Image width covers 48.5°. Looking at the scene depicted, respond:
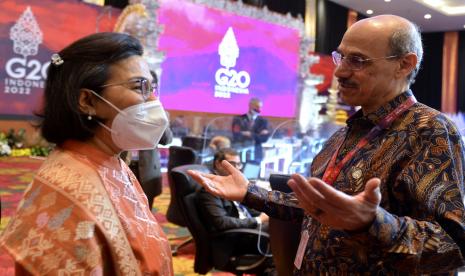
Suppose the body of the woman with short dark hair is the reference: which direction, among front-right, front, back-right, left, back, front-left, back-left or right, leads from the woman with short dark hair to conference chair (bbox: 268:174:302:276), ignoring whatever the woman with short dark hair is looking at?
front-left

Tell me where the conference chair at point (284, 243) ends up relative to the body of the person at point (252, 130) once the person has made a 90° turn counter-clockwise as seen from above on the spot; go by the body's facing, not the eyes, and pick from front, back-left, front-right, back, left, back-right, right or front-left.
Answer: right

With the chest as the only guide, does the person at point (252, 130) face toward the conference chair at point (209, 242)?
yes

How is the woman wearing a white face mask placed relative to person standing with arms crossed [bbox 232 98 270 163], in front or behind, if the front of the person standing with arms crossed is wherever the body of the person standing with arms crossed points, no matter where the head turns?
in front

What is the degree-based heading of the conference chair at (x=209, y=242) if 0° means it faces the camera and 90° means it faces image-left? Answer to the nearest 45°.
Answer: approximately 270°

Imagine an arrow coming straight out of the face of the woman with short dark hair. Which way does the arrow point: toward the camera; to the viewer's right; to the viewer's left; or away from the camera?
to the viewer's right

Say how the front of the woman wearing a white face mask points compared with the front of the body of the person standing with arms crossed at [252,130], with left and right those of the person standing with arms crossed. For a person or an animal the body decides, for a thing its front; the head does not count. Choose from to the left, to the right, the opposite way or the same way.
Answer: to the left

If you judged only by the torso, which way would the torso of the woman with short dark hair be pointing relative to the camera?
to the viewer's right

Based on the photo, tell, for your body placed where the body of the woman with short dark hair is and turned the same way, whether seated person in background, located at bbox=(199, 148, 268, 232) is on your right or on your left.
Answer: on your left

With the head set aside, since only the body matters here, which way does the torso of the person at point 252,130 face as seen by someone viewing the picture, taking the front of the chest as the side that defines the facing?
toward the camera

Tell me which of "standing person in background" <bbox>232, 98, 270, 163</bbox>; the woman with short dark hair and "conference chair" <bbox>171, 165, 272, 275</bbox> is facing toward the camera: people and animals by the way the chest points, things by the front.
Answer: the standing person in background

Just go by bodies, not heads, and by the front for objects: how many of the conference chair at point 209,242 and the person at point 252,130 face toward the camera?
1
